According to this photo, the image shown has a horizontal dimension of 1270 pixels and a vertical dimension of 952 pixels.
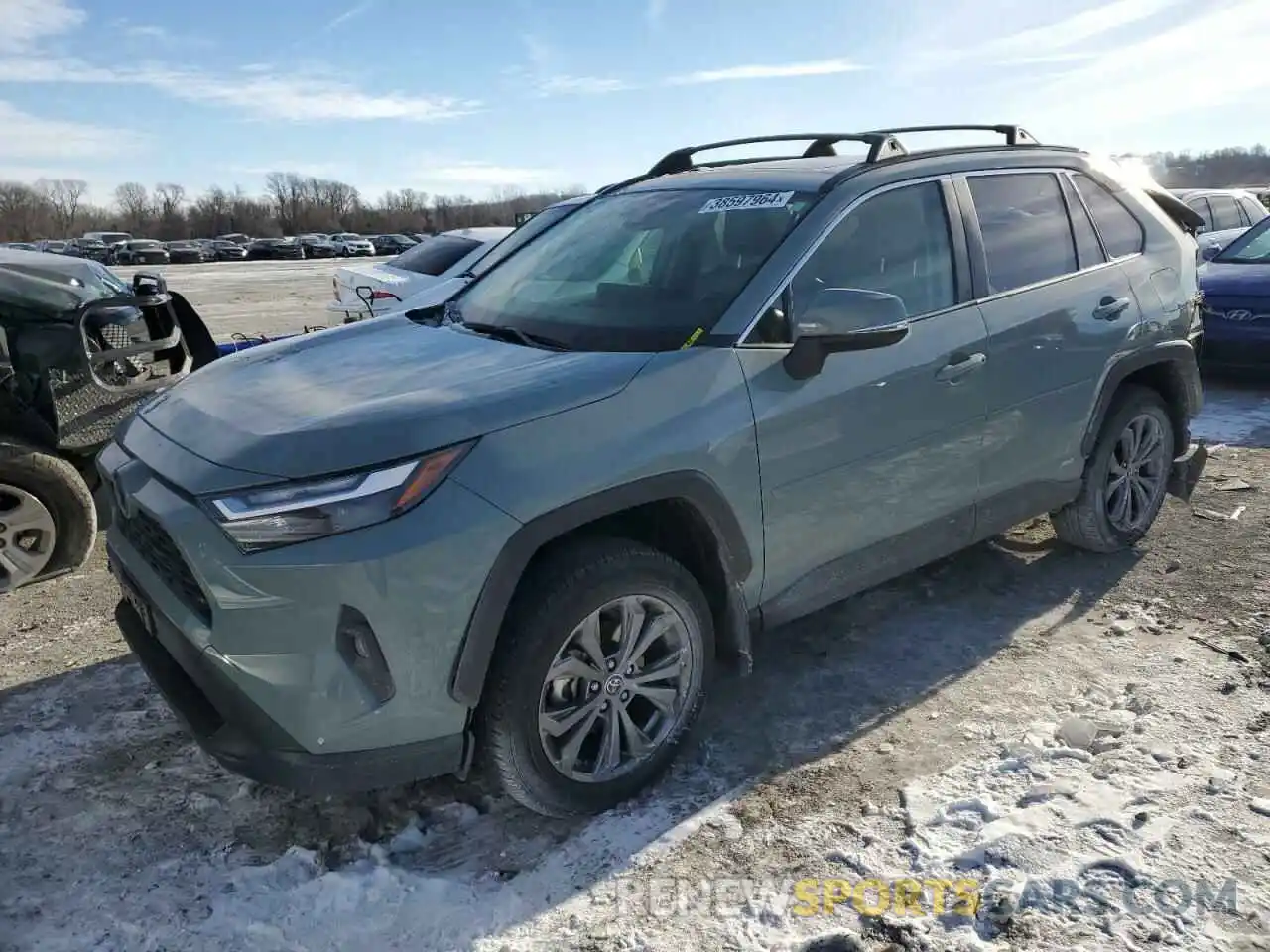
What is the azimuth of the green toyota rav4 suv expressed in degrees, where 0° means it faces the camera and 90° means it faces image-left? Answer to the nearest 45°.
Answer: approximately 45°

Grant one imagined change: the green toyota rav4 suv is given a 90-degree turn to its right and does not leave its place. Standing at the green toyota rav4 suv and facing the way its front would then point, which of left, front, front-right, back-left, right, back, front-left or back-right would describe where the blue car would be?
right
